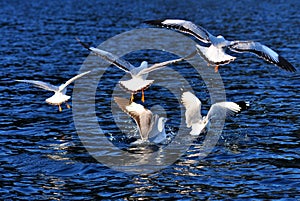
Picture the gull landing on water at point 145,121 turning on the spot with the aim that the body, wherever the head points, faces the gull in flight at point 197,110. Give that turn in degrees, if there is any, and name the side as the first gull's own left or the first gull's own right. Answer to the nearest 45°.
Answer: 0° — it already faces it

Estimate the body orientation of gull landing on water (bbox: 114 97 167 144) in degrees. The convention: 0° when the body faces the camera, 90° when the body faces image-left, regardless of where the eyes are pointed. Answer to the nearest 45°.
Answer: approximately 270°
